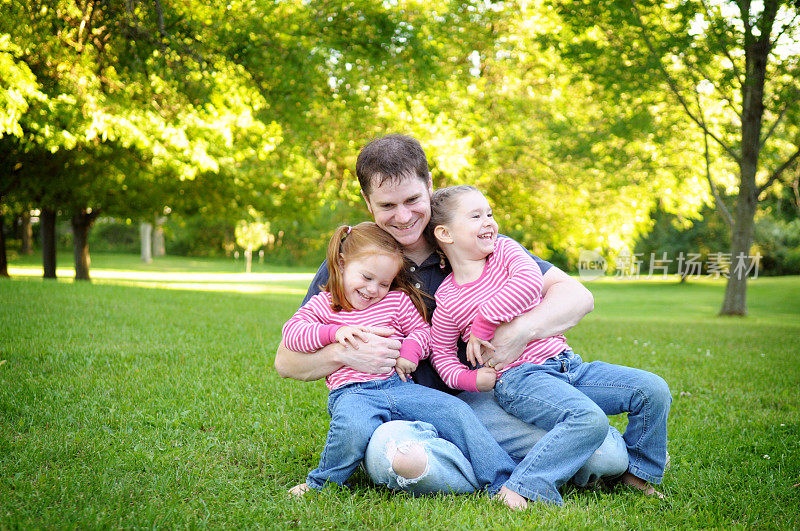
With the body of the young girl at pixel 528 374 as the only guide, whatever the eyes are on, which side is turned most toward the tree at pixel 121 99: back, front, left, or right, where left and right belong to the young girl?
back

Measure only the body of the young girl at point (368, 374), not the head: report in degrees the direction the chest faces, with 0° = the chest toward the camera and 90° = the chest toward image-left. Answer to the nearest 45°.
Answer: approximately 0°

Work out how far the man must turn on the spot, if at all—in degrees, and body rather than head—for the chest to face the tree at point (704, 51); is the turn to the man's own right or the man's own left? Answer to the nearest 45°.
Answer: approximately 135° to the man's own left

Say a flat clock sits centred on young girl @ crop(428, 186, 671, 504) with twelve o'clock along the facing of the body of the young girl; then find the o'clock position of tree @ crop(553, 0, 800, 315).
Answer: The tree is roughly at 8 o'clock from the young girl.

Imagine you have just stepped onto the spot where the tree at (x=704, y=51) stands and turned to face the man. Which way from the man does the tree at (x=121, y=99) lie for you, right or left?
right

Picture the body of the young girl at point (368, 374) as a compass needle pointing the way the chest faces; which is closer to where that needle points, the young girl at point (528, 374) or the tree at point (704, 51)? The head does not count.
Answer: the young girl

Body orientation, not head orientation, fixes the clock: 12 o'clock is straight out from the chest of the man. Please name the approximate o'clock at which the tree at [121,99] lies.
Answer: The tree is roughly at 5 o'clock from the man.

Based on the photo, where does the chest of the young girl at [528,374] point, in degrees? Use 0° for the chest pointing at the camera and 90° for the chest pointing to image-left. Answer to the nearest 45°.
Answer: approximately 315°
